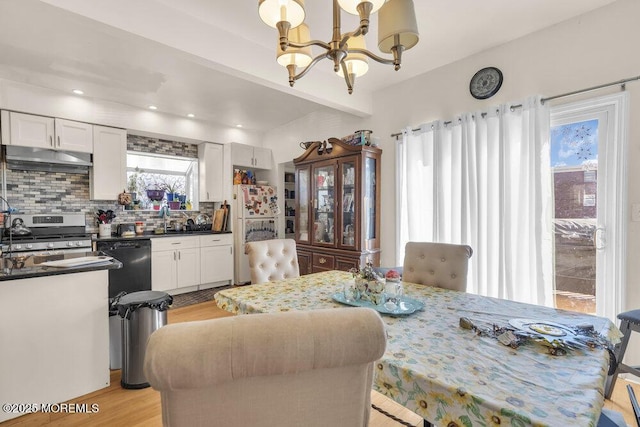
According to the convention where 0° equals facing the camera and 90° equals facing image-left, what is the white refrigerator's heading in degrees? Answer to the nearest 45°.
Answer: approximately 315°

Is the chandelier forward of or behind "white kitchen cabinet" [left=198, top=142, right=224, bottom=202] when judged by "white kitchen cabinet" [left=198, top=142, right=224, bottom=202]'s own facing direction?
forward

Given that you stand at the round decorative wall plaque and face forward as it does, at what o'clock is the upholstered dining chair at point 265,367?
The upholstered dining chair is roughly at 11 o'clock from the round decorative wall plaque.

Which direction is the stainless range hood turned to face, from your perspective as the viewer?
facing the viewer and to the right of the viewer

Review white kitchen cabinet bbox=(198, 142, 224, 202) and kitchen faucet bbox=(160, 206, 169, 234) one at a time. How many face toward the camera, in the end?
2

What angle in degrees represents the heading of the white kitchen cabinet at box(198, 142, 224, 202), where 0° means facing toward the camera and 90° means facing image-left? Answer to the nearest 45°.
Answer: approximately 0°

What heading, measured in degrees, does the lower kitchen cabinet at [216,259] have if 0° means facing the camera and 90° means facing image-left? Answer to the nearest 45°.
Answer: approximately 315°
